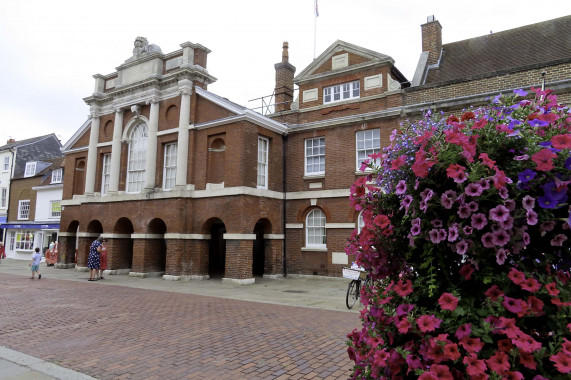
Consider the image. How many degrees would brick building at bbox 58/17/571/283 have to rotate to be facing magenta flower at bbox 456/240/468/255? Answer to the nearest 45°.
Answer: approximately 45° to its left

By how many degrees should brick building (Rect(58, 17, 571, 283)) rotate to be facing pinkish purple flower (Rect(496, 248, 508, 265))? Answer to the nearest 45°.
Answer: approximately 45° to its left

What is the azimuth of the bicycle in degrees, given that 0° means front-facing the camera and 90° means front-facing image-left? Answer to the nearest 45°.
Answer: approximately 45°

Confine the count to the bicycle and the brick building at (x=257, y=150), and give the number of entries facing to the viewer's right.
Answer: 0

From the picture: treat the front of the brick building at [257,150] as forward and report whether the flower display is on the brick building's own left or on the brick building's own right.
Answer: on the brick building's own left

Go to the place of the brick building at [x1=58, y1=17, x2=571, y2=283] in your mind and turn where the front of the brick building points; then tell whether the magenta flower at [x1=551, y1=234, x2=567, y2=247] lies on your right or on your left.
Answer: on your left

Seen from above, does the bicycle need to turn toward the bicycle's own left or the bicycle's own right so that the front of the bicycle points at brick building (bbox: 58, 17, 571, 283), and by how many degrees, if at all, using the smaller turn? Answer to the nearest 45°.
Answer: approximately 90° to the bicycle's own right

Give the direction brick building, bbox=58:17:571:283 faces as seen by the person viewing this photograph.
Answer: facing the viewer and to the left of the viewer
